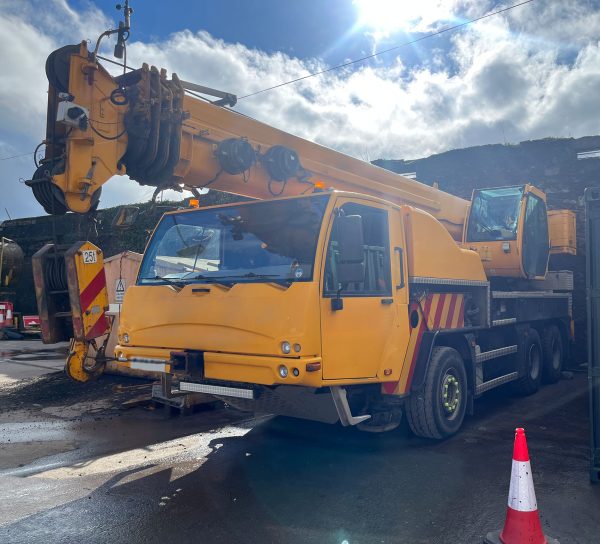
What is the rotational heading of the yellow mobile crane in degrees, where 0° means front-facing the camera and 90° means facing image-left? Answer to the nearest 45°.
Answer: approximately 45°

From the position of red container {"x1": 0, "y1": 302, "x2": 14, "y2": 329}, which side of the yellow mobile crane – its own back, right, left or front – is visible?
right

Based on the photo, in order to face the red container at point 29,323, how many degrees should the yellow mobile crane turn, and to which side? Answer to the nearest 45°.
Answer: approximately 90° to its right

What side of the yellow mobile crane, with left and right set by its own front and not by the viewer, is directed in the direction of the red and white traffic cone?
left

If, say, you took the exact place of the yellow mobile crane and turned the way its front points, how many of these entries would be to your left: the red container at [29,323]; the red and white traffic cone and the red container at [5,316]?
1
